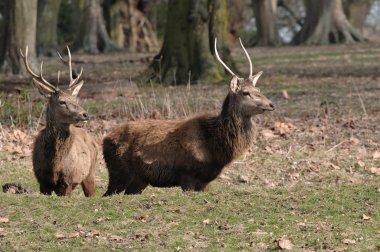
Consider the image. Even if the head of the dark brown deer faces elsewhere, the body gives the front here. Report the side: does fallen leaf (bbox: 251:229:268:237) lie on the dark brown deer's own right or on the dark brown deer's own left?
on the dark brown deer's own right

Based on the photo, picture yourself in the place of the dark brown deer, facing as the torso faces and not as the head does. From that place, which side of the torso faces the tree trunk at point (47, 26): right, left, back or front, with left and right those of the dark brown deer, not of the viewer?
left

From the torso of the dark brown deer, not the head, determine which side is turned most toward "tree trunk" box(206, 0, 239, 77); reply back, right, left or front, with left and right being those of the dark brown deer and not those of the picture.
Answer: left

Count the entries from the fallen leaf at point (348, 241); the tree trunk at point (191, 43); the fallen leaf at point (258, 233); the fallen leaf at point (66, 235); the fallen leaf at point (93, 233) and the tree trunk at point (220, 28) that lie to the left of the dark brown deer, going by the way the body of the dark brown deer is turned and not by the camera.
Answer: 2

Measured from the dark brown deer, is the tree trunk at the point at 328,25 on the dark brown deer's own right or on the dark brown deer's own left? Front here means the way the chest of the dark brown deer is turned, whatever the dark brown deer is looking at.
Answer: on the dark brown deer's own left

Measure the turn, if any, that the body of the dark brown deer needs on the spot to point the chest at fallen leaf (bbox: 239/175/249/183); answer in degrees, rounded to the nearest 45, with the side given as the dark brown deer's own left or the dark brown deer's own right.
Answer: approximately 45° to the dark brown deer's own left

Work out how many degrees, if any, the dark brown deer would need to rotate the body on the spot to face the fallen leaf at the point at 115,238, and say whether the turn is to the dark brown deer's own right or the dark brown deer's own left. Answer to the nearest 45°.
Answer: approximately 90° to the dark brown deer's own right

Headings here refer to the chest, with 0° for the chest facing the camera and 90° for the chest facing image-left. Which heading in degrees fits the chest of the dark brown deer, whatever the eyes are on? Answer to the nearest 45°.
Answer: approximately 270°
